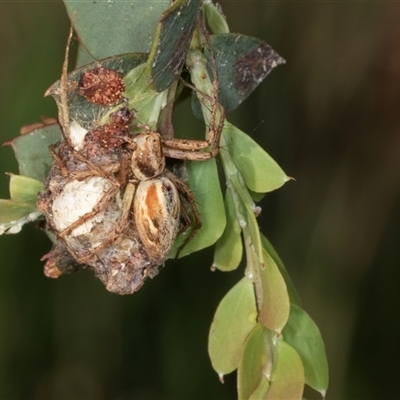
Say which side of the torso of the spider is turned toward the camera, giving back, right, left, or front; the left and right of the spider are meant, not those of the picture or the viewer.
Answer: back
